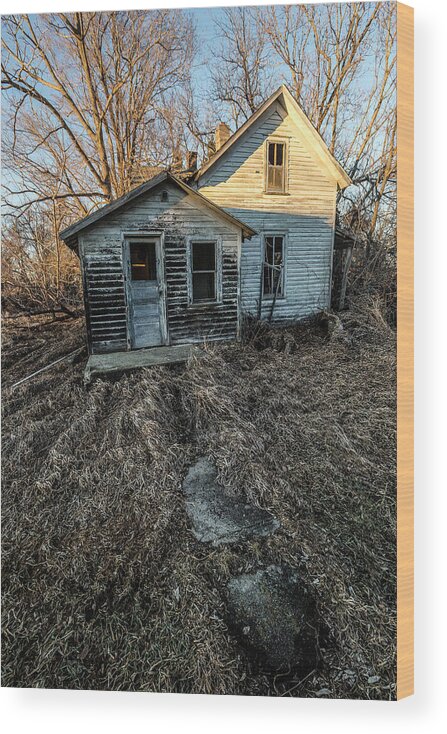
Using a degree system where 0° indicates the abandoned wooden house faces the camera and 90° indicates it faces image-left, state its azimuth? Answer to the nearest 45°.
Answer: approximately 0°
